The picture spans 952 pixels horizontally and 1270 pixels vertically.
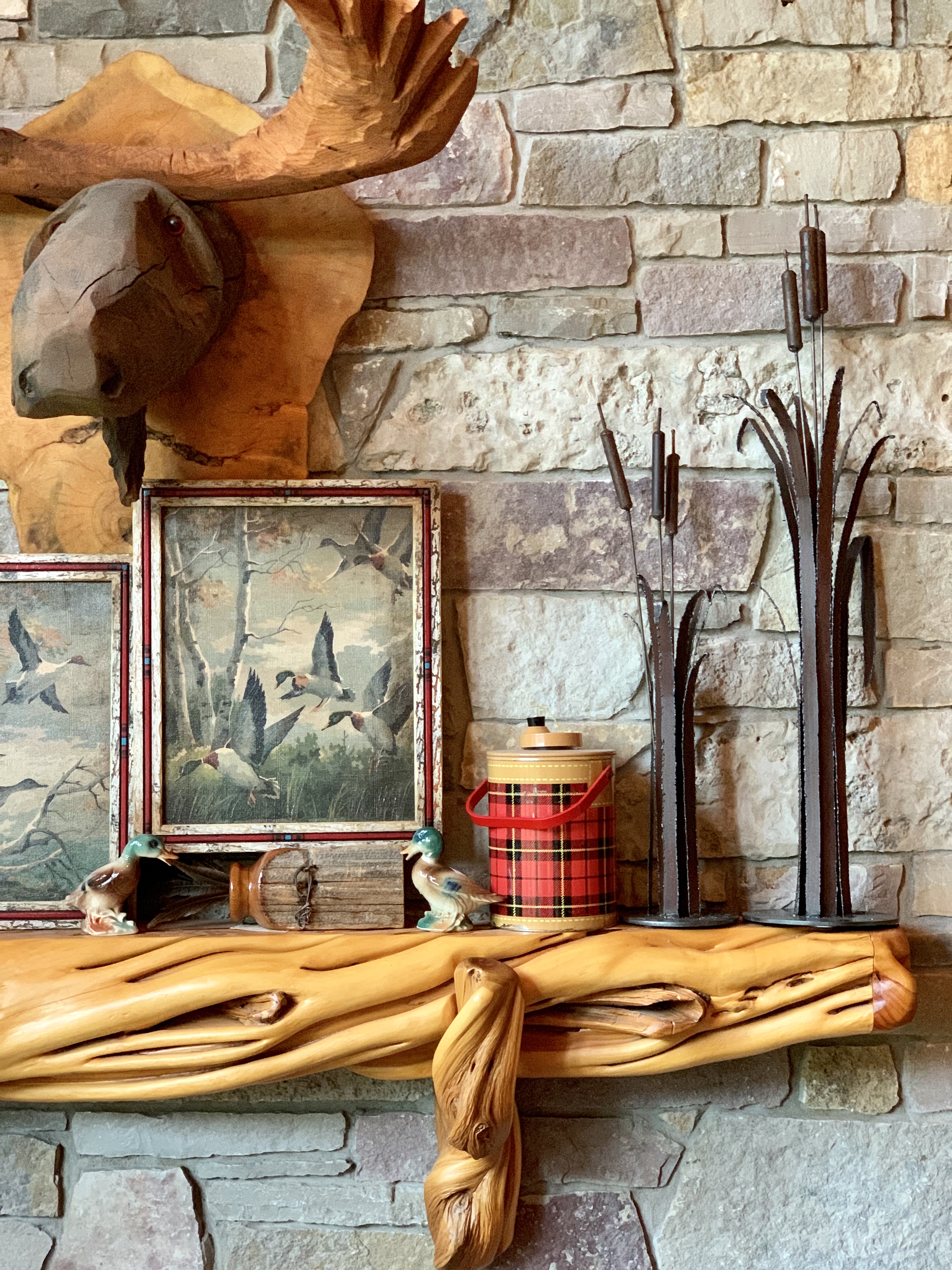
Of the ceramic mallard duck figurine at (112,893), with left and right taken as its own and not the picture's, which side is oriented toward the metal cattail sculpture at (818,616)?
front

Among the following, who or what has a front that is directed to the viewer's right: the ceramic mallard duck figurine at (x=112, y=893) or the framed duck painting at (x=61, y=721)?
the ceramic mallard duck figurine

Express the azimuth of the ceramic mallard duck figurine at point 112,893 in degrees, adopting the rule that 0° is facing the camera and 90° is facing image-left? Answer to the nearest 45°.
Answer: approximately 270°

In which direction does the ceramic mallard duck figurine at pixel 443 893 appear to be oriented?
to the viewer's left

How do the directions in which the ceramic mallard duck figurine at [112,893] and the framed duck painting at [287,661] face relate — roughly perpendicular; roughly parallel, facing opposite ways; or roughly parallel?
roughly perpendicular
